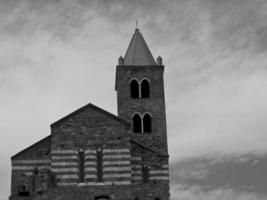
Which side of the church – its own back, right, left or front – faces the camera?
front
